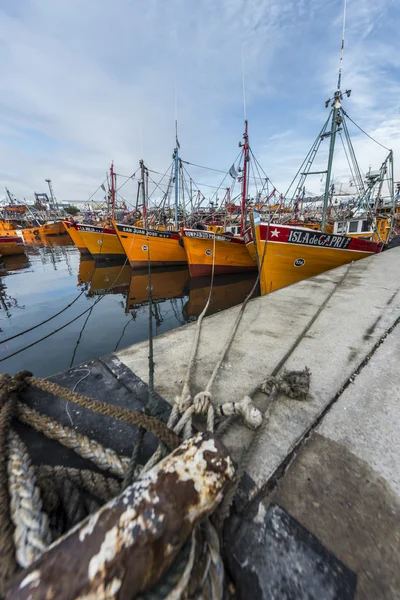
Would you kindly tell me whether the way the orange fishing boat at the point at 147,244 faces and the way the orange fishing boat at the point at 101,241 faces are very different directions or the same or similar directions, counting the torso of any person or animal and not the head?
same or similar directions

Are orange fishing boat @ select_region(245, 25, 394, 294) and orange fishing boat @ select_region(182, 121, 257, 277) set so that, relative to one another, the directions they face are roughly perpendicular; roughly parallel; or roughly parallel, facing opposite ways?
roughly parallel

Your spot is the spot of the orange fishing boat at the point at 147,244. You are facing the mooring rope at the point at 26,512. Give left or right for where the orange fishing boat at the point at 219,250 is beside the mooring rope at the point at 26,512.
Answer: left

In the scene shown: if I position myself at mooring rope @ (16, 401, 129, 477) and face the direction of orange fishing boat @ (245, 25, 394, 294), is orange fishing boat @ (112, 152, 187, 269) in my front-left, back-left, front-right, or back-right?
front-left
